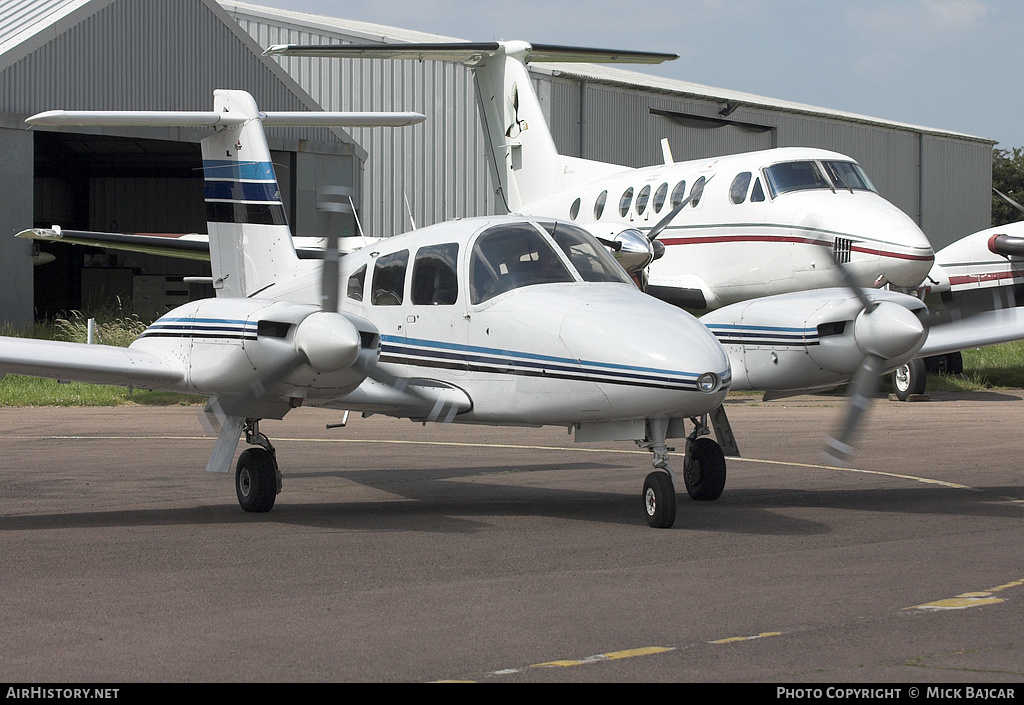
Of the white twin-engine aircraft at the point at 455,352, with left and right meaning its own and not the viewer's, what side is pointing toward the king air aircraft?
left

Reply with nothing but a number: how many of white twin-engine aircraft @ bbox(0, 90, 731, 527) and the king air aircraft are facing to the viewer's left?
0

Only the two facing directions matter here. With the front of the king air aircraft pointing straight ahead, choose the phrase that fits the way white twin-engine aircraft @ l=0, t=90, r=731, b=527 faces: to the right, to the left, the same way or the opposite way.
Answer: the same way

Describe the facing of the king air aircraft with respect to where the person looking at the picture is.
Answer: facing the viewer and to the right of the viewer
